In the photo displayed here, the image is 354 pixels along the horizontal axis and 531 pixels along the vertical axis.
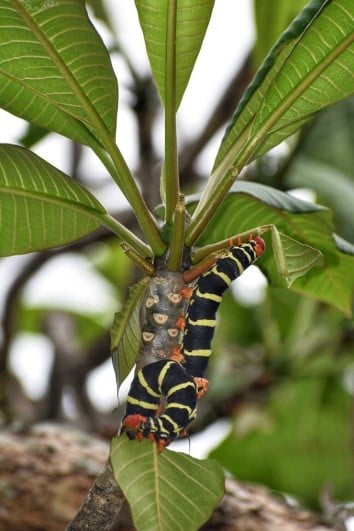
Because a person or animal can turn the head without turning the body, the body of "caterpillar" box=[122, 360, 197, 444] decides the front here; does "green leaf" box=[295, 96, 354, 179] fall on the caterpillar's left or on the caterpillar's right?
on the caterpillar's right

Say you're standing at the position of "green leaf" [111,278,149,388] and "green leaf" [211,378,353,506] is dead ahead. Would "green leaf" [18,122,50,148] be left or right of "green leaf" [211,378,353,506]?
left

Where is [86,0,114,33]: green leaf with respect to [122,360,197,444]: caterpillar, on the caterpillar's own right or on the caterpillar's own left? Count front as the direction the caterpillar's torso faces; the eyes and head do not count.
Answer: on the caterpillar's own right

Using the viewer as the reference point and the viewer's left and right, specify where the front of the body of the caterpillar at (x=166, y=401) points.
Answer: facing to the left of the viewer

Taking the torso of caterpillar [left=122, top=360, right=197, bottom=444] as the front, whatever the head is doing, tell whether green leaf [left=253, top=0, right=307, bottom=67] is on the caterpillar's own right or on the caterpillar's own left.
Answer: on the caterpillar's own right
